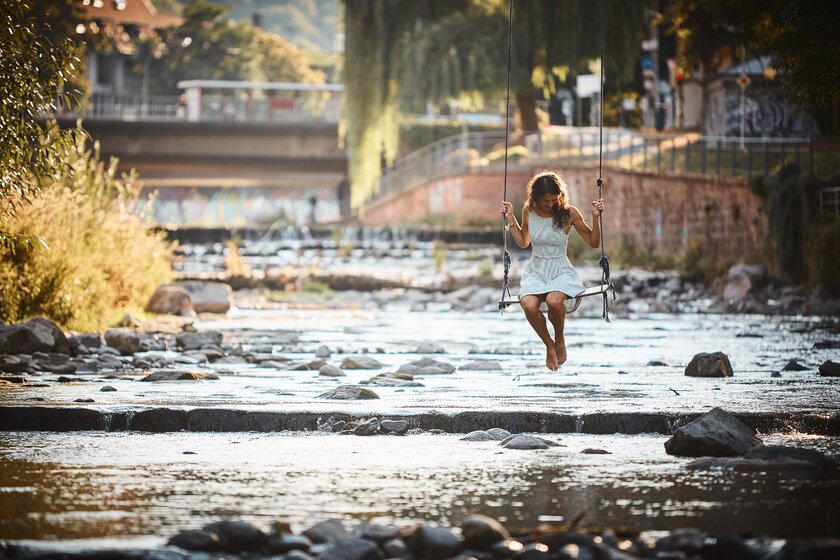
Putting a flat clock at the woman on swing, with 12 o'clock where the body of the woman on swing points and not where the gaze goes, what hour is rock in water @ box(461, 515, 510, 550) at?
The rock in water is roughly at 12 o'clock from the woman on swing.

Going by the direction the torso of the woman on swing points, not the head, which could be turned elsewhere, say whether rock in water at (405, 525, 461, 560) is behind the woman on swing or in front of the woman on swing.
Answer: in front

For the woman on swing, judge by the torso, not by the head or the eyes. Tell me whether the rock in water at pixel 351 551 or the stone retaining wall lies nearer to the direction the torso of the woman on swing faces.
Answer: the rock in water

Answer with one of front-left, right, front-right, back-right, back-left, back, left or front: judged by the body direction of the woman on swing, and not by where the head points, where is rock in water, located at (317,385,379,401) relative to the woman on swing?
front-right

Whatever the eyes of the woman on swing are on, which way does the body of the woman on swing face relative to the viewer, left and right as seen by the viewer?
facing the viewer

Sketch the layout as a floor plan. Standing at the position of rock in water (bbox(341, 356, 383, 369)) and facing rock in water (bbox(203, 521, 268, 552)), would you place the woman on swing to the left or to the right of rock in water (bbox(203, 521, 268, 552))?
left

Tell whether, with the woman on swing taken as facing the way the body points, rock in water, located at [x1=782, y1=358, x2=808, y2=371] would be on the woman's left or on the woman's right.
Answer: on the woman's left

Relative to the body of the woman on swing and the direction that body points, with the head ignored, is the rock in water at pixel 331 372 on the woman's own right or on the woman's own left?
on the woman's own right

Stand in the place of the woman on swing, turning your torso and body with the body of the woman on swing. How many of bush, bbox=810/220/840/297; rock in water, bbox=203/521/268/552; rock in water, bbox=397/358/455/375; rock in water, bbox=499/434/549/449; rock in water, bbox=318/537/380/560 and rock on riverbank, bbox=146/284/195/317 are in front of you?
3

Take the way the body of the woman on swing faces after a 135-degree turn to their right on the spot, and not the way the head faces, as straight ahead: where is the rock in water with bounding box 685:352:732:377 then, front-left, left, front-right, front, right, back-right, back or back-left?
right

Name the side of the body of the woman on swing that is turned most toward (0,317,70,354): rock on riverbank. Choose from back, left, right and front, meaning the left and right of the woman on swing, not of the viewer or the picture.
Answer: right

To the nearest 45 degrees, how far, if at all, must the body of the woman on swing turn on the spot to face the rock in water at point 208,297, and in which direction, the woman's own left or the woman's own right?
approximately 135° to the woman's own right

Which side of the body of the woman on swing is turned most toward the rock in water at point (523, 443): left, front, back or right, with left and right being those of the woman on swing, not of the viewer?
front

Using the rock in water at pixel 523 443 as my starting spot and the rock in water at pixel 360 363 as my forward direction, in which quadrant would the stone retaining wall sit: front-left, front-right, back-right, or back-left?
front-right

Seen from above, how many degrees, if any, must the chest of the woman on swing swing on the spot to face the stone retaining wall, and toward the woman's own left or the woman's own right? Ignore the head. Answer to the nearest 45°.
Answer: approximately 180°

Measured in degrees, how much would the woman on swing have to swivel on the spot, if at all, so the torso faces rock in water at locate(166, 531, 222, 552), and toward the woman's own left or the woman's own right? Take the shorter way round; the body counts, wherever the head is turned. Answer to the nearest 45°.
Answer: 0° — they already face it

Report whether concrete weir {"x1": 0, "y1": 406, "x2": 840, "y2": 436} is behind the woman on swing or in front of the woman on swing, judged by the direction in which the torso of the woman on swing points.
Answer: in front
